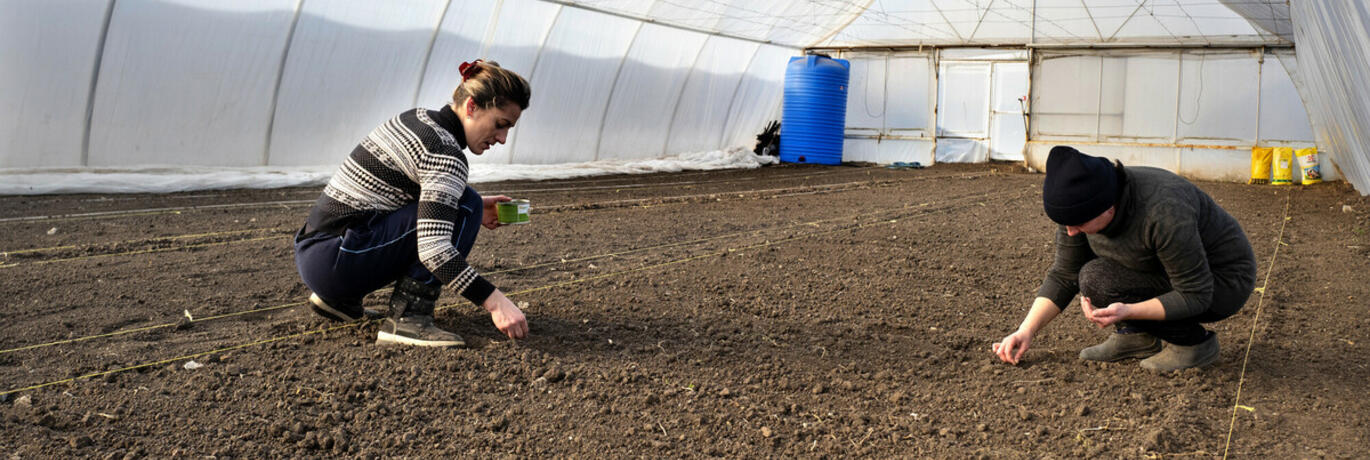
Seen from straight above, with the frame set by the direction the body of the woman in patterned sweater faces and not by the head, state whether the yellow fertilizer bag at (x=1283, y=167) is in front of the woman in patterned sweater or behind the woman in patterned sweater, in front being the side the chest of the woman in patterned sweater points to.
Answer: in front

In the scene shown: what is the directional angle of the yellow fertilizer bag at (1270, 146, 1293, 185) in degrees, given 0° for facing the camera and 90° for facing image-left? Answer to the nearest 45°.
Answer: approximately 0°

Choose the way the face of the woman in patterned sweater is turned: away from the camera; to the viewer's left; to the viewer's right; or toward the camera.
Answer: to the viewer's right

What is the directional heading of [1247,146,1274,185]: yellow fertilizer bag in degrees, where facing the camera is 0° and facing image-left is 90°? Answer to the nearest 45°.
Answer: approximately 0°

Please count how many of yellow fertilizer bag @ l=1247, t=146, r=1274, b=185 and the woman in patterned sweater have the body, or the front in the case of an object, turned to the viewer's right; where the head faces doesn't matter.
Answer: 1

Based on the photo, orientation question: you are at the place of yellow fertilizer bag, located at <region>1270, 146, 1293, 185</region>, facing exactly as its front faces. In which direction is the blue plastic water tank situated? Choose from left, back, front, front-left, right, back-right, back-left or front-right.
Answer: right

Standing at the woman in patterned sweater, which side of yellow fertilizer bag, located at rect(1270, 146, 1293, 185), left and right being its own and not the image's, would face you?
front

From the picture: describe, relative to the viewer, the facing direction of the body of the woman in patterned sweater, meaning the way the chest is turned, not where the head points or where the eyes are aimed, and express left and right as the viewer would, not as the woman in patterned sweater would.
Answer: facing to the right of the viewer

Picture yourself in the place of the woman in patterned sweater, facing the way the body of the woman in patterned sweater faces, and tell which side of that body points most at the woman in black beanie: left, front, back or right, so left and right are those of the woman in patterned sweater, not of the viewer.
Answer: front

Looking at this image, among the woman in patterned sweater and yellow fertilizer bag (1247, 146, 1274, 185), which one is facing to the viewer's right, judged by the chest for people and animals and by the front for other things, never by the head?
the woman in patterned sweater

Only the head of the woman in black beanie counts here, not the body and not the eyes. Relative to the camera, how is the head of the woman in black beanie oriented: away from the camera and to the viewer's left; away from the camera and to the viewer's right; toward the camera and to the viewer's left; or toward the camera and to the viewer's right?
toward the camera and to the viewer's left

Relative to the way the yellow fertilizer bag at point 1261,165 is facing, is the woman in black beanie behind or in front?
in front
